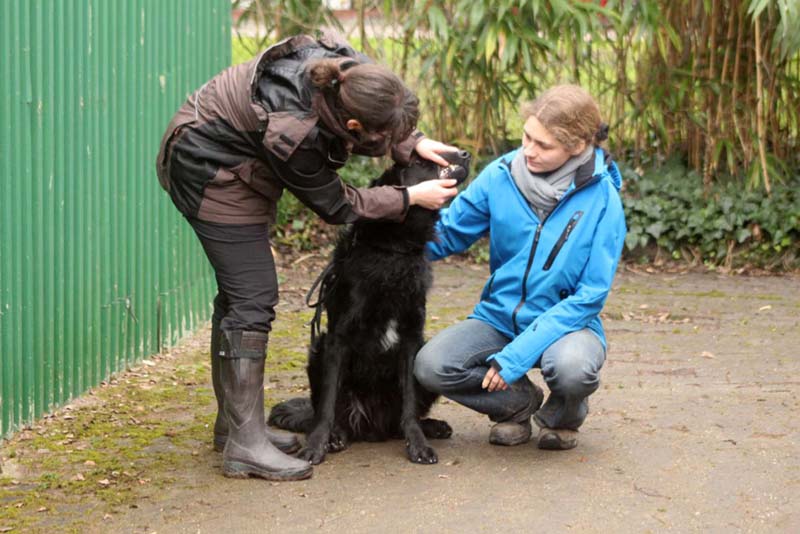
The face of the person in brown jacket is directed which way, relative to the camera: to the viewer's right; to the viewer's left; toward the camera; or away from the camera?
to the viewer's right

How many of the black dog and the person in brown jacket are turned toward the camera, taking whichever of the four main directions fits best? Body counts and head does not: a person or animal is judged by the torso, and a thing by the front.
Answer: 1

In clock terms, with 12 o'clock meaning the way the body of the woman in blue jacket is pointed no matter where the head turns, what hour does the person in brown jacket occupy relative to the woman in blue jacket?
The person in brown jacket is roughly at 1 o'clock from the woman in blue jacket.

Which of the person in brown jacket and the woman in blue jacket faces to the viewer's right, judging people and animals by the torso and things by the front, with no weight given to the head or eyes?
the person in brown jacket

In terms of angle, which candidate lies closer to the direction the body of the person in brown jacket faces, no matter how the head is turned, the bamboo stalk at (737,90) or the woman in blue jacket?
the woman in blue jacket

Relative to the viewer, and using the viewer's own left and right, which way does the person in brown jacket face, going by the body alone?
facing to the right of the viewer

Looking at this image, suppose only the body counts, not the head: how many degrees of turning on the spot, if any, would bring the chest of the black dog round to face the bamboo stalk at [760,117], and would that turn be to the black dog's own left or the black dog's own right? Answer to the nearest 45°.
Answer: approximately 135° to the black dog's own left

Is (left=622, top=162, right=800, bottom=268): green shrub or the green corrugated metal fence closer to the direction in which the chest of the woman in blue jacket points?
the green corrugated metal fence

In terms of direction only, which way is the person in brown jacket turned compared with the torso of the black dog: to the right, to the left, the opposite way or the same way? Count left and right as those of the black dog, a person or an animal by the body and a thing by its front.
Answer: to the left

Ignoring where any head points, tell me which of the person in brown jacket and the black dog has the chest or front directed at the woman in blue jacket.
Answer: the person in brown jacket

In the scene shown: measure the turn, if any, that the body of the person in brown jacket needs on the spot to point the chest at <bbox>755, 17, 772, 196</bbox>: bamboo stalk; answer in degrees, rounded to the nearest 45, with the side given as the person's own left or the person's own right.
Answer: approximately 45° to the person's own left
